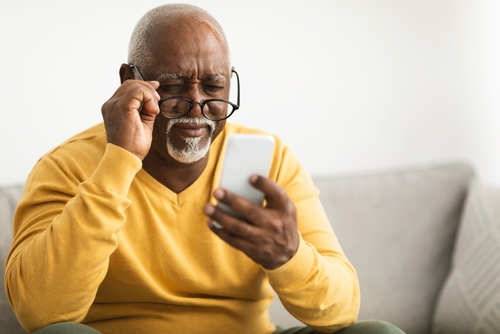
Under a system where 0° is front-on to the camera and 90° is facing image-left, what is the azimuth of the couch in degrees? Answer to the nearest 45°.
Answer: approximately 0°

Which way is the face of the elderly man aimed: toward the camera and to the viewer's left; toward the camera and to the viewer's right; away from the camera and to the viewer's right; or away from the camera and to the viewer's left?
toward the camera and to the viewer's right
